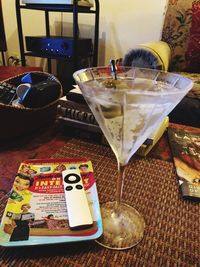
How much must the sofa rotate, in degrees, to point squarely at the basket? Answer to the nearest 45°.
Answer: approximately 45° to its left

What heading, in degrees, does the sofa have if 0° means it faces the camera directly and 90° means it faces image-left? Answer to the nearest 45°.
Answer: approximately 45°

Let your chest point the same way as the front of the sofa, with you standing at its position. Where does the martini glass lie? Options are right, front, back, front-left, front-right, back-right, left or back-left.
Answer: front-left

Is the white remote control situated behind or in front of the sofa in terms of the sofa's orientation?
in front

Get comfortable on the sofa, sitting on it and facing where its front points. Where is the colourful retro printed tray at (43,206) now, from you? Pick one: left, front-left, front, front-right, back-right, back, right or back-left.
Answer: front-left

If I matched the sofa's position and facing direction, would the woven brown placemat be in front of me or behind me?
in front

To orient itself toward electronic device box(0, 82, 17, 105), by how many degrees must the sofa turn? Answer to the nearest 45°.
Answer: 0° — it already faces it

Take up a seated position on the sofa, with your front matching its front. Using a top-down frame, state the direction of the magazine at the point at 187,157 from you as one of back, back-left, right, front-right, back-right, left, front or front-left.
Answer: front-left
